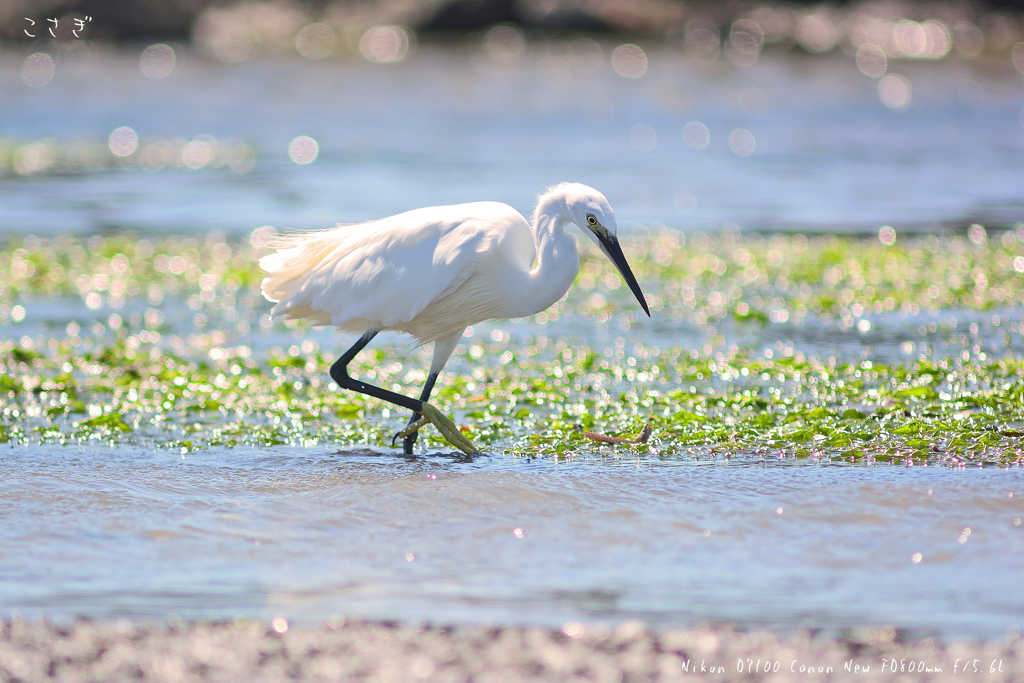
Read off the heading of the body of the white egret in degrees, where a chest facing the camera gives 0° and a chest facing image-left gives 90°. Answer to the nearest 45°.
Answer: approximately 270°
